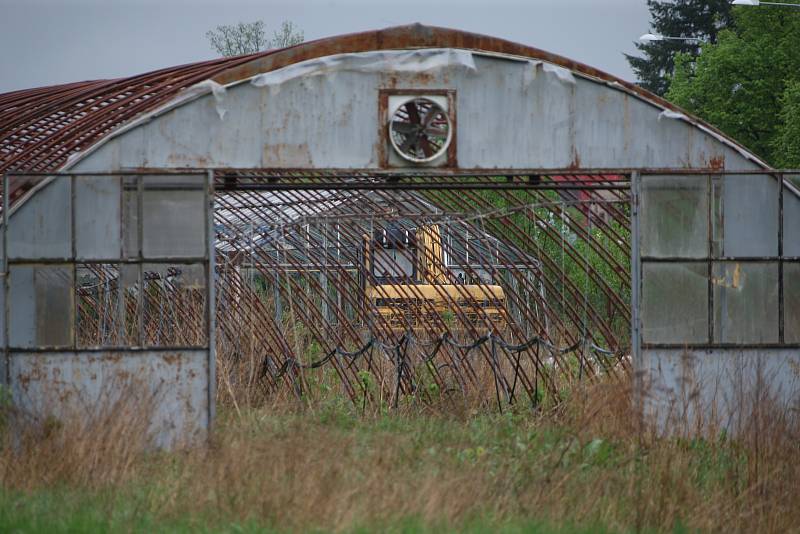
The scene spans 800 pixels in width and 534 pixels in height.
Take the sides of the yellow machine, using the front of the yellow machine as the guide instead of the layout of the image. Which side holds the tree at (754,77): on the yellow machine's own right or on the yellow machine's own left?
on the yellow machine's own right

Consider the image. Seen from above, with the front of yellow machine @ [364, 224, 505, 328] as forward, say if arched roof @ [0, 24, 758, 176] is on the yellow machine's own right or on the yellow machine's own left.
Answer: on the yellow machine's own left
